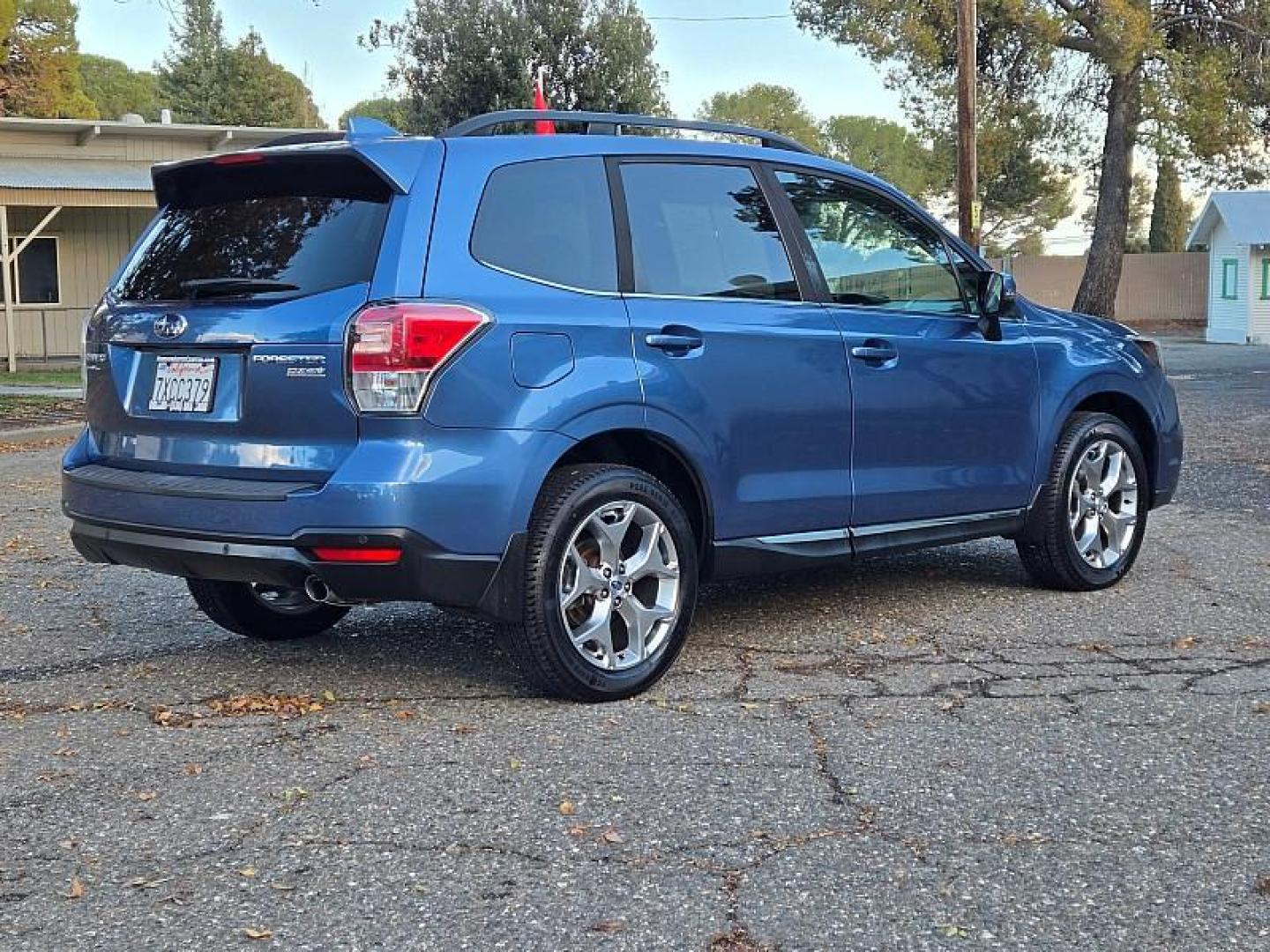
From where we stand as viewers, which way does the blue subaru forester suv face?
facing away from the viewer and to the right of the viewer

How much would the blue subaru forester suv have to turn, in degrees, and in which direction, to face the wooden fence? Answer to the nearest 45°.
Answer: approximately 45° to its left

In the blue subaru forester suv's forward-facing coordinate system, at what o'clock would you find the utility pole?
The utility pole is roughly at 11 o'clock from the blue subaru forester suv.

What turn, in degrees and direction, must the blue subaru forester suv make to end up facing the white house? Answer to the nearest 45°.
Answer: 0° — it already faces it
